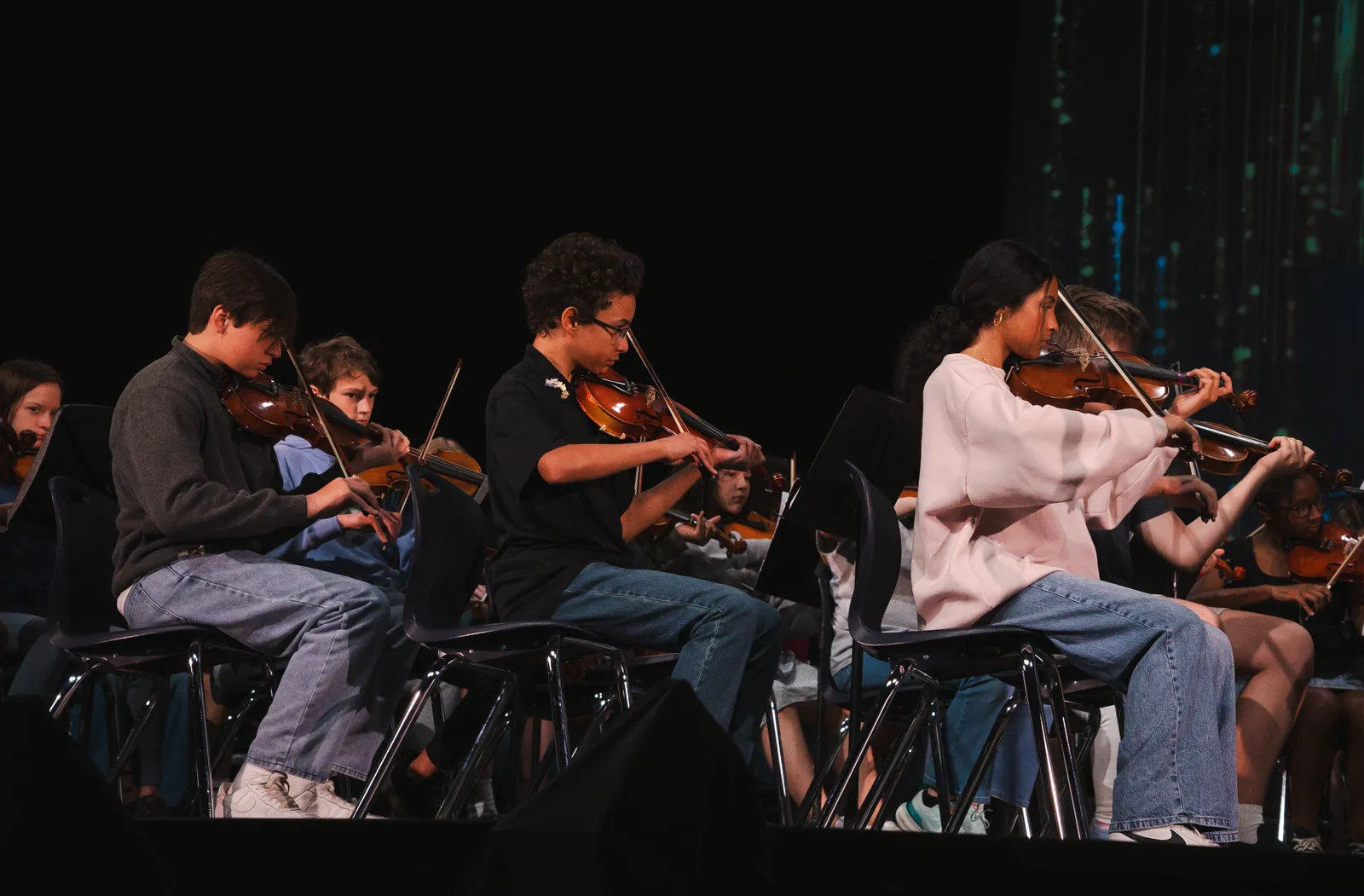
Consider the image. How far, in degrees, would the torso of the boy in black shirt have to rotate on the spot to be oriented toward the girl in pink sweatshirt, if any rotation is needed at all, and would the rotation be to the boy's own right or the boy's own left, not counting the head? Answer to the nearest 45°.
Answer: approximately 45° to the boy's own right

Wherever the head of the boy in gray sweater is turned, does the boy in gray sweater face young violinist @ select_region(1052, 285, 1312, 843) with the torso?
yes

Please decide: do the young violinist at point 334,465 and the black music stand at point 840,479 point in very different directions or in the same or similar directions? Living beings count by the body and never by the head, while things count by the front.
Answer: very different directions

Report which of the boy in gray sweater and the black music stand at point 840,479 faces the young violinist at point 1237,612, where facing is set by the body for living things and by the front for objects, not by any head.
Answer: the boy in gray sweater

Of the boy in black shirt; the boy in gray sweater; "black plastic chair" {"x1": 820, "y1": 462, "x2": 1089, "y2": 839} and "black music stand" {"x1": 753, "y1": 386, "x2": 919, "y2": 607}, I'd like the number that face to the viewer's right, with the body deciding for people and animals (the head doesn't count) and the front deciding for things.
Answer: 3

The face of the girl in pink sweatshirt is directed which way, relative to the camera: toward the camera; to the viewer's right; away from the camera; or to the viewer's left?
to the viewer's right

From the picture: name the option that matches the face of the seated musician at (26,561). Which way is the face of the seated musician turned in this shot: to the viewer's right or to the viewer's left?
to the viewer's right

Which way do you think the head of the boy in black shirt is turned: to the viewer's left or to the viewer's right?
to the viewer's right

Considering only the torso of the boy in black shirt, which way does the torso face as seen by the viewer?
to the viewer's right

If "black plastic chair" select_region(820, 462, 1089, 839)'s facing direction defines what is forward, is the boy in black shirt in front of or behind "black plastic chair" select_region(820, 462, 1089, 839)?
behind

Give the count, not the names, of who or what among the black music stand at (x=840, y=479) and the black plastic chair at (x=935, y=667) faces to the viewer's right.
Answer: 1

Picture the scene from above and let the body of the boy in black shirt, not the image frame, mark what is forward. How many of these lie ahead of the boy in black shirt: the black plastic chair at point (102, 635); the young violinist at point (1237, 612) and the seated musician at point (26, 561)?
1
